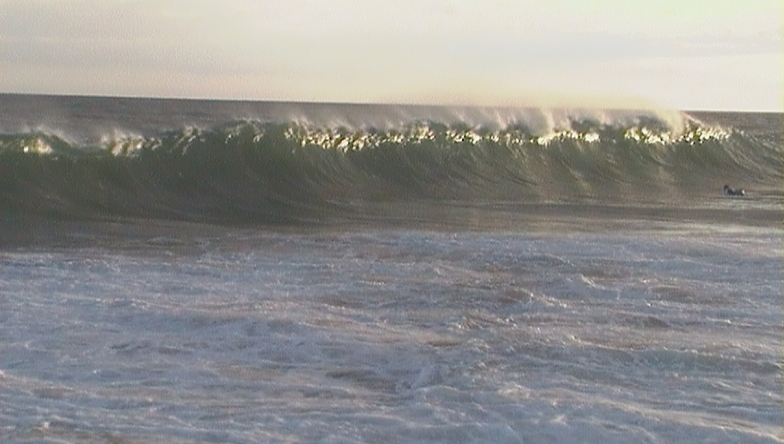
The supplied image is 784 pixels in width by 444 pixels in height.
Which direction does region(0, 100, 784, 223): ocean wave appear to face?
toward the camera
